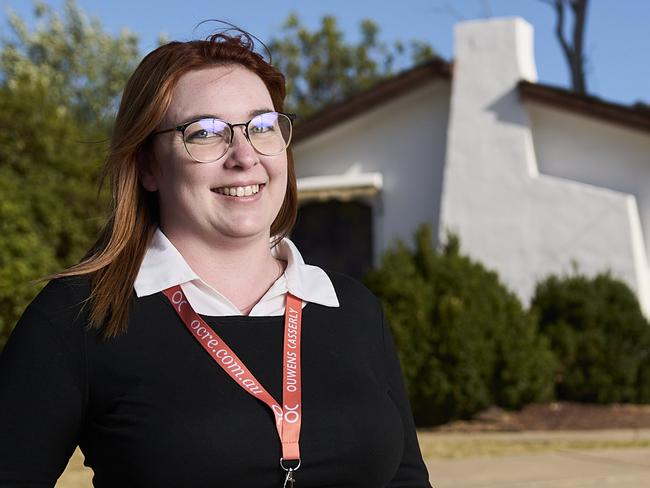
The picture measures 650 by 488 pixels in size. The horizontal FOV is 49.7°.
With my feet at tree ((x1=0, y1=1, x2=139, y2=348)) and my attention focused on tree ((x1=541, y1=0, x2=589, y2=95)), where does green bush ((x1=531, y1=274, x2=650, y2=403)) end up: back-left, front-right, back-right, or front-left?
front-right

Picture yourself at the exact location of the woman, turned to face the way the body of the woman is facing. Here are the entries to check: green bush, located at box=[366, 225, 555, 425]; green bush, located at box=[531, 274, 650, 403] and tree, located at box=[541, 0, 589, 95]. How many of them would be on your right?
0

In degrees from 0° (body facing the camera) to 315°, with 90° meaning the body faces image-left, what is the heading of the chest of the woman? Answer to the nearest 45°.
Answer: approximately 315°

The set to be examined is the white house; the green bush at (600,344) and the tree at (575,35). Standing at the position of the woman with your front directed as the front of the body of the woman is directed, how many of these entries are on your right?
0

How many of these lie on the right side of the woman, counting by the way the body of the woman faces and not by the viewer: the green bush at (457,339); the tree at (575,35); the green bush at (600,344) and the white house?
0

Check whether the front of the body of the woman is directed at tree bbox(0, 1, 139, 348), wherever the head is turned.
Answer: no

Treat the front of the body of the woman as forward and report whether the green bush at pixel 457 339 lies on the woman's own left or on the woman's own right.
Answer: on the woman's own left

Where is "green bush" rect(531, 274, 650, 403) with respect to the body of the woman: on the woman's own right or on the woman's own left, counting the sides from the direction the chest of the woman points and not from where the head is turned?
on the woman's own left

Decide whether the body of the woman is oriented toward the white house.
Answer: no
